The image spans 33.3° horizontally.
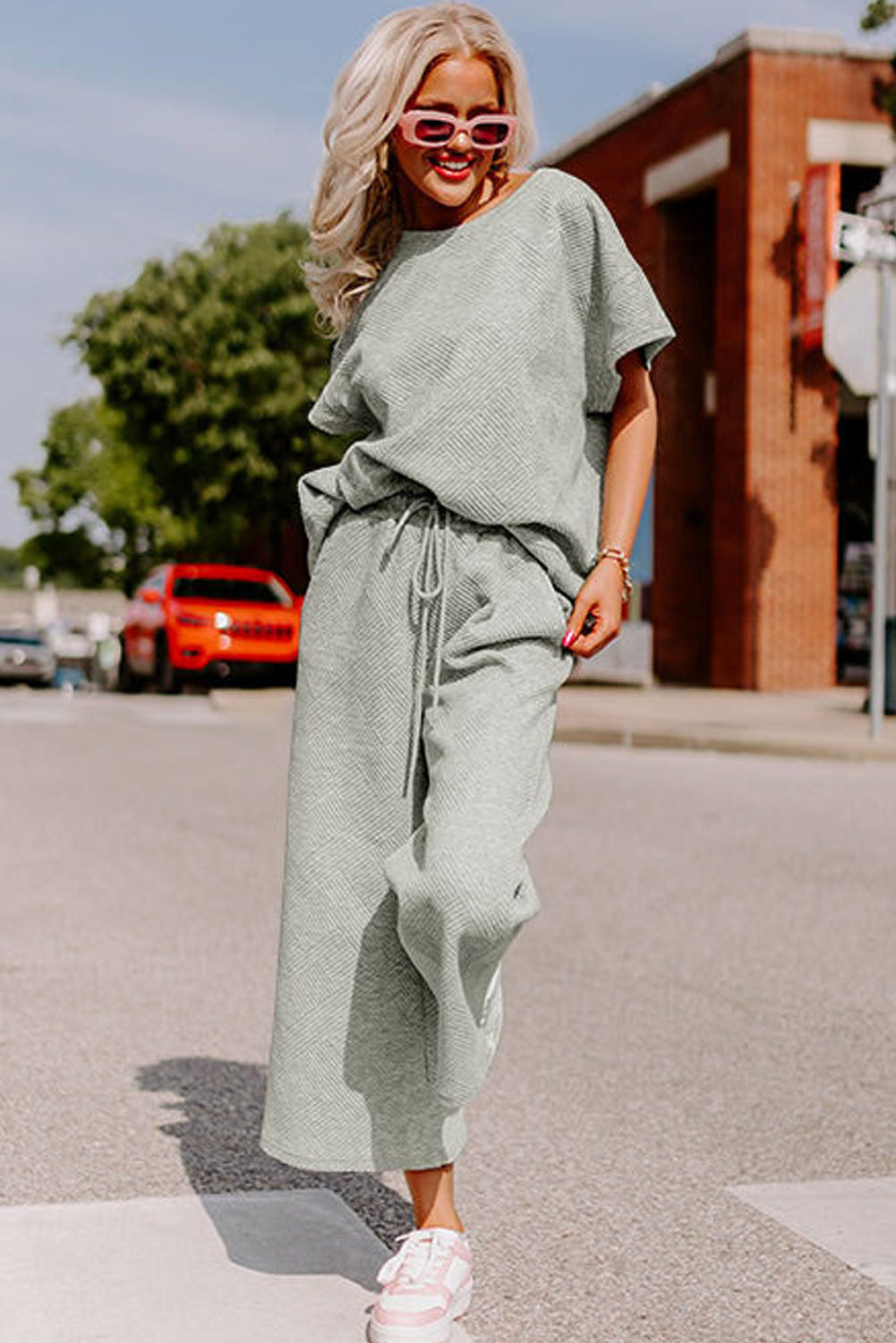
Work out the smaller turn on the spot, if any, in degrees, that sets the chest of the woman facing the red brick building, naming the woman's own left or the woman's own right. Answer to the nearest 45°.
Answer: approximately 180°

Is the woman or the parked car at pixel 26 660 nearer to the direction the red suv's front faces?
the woman

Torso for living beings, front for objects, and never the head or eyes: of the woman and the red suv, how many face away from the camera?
0

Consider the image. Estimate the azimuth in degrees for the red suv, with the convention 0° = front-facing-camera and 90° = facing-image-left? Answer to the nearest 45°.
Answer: approximately 315°

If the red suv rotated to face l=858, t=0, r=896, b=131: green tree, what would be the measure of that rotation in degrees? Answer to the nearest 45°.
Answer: approximately 45° to its left

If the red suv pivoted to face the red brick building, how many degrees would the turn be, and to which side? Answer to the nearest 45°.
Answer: approximately 45° to its left

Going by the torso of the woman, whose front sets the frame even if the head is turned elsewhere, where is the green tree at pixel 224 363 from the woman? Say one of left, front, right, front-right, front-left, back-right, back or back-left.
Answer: back

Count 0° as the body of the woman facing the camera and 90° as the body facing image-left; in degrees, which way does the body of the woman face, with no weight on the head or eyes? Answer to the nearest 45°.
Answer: approximately 0°

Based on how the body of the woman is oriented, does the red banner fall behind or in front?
behind
